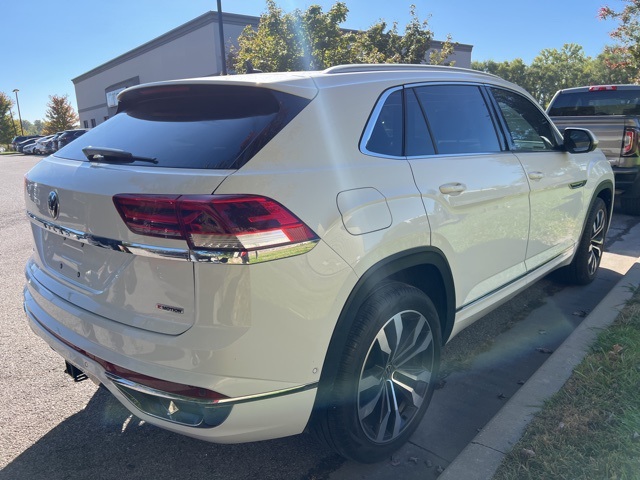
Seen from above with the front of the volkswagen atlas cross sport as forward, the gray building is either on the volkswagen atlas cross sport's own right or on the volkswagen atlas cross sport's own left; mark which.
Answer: on the volkswagen atlas cross sport's own left

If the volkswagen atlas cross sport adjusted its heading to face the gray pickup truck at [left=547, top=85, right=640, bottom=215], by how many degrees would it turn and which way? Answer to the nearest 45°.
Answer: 0° — it already faces it

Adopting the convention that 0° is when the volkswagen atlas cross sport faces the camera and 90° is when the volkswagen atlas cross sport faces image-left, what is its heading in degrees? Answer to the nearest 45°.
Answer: approximately 225°

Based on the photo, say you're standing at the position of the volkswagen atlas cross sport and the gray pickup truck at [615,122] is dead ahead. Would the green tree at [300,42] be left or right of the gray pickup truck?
left

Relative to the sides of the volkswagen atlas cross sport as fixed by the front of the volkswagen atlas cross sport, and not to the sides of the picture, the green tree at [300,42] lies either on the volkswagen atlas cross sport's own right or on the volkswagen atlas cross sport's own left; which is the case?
on the volkswagen atlas cross sport's own left

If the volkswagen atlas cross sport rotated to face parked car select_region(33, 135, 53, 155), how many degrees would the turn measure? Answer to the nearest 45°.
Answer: approximately 90° to its left

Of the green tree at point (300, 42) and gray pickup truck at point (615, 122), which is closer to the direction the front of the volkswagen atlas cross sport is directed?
the gray pickup truck
